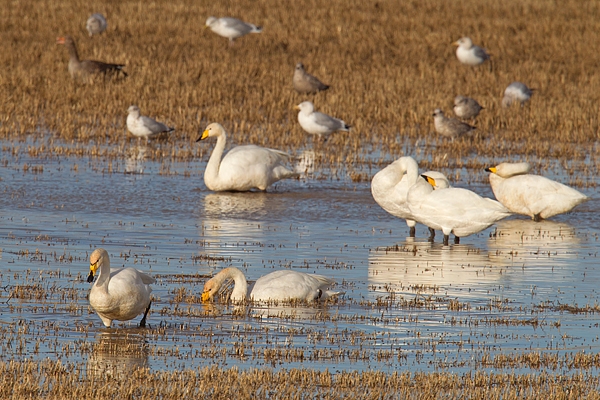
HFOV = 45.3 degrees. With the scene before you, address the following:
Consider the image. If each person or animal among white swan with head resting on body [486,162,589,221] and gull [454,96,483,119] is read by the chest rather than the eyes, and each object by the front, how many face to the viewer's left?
2

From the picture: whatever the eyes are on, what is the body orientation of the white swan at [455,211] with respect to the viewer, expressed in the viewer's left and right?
facing to the left of the viewer

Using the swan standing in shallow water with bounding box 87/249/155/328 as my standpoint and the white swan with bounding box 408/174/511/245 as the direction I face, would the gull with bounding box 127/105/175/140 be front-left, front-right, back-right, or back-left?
front-left

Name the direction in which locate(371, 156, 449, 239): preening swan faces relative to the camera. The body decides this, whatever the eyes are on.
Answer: to the viewer's left

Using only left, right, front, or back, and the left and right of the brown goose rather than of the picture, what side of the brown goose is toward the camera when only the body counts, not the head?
left

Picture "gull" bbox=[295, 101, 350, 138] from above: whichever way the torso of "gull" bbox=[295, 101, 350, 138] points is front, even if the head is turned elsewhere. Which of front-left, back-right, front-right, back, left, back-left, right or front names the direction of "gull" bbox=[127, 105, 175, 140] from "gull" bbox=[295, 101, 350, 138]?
front

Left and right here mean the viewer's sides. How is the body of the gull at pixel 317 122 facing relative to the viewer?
facing to the left of the viewer

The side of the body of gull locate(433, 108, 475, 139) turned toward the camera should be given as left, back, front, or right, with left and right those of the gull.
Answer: left

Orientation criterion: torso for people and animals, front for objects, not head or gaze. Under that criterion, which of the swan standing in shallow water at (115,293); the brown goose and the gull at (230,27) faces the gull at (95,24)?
the gull at (230,27)

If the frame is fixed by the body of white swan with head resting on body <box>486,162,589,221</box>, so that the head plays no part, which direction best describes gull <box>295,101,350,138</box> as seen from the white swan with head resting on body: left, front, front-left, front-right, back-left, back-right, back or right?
front-right
